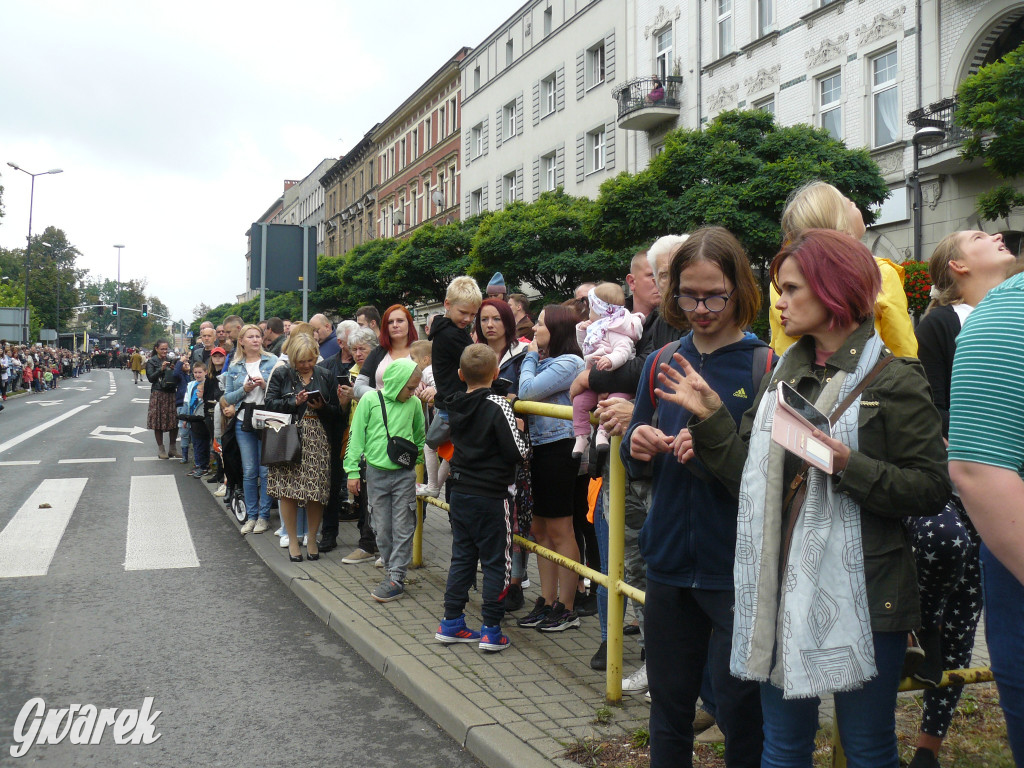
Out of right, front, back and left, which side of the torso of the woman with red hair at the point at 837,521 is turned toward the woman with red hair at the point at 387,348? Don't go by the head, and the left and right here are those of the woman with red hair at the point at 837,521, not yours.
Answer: right

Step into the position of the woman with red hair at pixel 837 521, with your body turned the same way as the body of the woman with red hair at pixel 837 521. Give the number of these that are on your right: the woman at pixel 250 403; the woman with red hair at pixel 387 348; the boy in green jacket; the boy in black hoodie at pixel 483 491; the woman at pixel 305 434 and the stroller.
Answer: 6

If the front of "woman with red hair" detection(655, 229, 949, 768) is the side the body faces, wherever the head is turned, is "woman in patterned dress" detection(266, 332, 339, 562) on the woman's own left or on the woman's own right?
on the woman's own right

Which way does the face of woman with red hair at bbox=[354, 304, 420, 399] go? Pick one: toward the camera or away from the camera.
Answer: toward the camera

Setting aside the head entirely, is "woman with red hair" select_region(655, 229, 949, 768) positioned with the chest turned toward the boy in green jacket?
no

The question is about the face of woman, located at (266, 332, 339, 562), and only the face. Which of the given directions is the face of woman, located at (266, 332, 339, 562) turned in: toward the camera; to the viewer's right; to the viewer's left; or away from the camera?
toward the camera

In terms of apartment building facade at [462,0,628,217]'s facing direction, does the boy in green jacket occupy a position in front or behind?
in front

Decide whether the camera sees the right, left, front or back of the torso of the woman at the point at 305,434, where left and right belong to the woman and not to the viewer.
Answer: front

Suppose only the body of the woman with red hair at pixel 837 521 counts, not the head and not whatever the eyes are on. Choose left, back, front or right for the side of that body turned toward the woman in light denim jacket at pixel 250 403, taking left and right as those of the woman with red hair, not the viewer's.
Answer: right

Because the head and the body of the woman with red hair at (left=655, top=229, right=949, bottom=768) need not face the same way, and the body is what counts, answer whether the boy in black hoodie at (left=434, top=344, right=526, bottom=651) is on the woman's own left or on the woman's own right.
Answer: on the woman's own right

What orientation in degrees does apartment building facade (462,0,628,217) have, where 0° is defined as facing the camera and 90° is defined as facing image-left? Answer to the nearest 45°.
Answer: approximately 45°

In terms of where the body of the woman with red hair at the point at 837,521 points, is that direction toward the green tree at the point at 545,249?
no

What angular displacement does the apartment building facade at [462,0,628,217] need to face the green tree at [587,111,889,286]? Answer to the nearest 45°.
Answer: approximately 45° to its left

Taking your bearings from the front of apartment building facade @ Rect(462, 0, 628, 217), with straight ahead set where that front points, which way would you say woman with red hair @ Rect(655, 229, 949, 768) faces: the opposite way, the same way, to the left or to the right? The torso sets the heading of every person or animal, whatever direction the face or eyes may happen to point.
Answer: the same way
